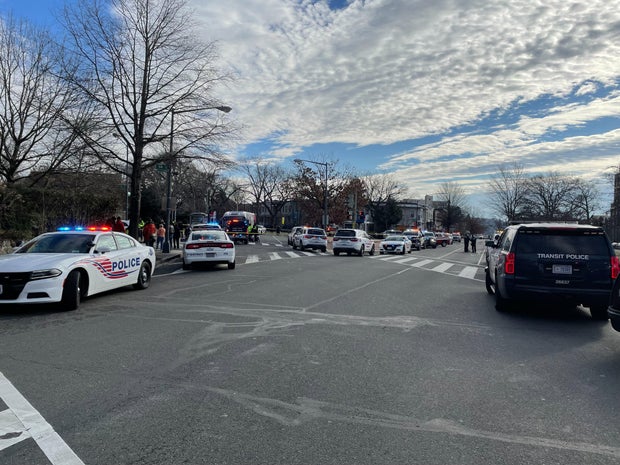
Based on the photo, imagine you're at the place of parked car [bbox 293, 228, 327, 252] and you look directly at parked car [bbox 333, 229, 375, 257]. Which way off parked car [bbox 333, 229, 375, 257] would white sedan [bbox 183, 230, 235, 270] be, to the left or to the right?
right

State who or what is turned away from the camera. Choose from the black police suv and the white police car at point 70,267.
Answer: the black police suv

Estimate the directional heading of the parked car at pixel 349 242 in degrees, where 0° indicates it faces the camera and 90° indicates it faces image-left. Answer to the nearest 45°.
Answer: approximately 225°

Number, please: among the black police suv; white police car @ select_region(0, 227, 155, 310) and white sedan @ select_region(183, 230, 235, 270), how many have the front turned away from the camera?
2

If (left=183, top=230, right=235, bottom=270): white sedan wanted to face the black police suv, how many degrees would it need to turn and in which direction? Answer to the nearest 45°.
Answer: approximately 135° to its right

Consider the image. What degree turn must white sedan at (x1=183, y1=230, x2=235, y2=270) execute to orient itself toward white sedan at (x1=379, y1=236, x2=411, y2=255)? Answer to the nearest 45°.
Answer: approximately 45° to its right

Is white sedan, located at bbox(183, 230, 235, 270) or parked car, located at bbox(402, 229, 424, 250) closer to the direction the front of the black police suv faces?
the parked car

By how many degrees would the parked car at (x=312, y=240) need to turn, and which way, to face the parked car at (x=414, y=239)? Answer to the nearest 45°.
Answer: approximately 90° to its right

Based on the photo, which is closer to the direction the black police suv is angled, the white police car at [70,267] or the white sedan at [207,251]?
the white sedan

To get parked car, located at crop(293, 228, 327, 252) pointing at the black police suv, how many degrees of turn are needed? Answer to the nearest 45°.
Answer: approximately 135° to its left

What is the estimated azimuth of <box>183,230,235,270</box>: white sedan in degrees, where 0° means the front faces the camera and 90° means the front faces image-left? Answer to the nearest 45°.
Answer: approximately 180°

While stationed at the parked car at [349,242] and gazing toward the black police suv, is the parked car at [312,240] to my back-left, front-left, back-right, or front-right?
back-right

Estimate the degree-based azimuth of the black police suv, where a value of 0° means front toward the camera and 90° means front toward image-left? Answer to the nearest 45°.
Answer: approximately 180°
